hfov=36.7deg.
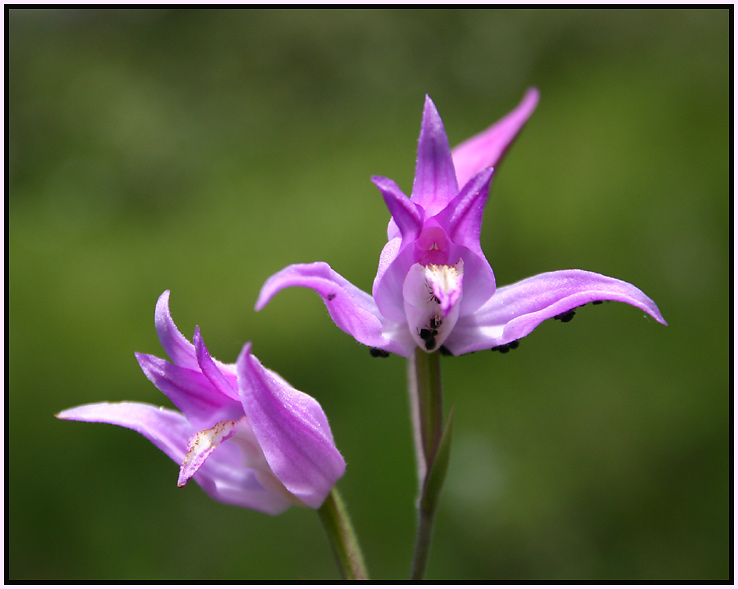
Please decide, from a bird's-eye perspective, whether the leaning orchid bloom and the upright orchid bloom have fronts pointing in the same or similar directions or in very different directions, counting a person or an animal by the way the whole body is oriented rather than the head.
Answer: same or similar directions

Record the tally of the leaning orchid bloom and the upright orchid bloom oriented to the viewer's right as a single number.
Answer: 0

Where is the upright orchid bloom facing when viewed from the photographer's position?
facing the viewer

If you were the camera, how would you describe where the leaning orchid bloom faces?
facing the viewer and to the left of the viewer
